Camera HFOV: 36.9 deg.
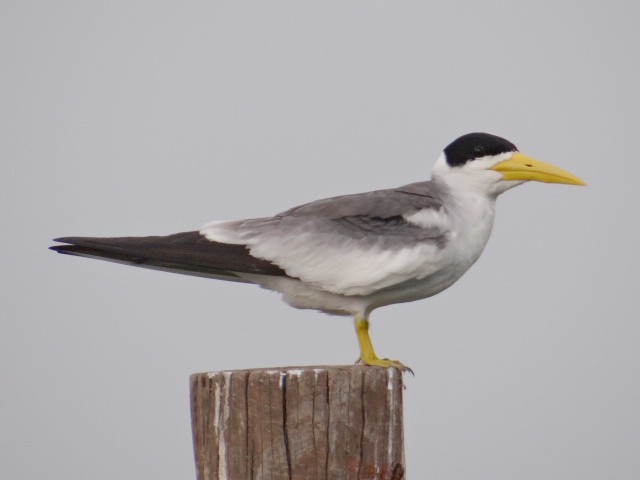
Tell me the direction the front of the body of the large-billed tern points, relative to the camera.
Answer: to the viewer's right
